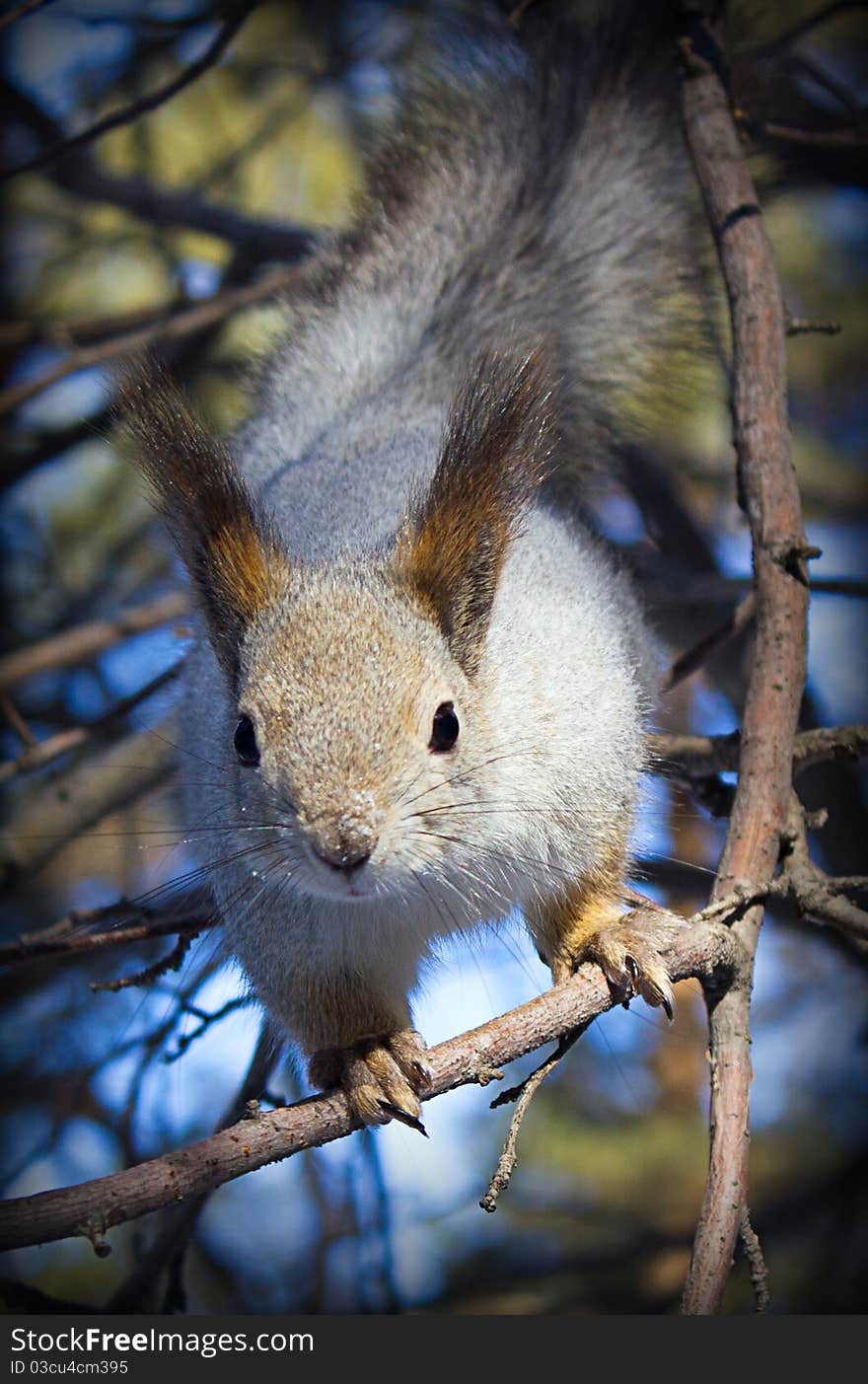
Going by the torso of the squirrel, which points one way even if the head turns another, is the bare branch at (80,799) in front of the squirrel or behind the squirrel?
behind

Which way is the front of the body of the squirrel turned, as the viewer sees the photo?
toward the camera

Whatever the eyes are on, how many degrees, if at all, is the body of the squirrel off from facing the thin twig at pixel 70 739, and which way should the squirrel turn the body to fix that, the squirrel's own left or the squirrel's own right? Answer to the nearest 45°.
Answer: approximately 135° to the squirrel's own right
